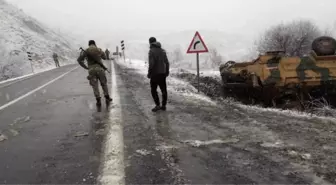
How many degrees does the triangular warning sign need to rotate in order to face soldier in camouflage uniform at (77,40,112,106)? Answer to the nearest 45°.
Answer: approximately 45° to its right

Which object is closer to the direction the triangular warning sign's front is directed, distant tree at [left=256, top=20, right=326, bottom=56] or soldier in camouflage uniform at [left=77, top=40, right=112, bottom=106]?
the soldier in camouflage uniform

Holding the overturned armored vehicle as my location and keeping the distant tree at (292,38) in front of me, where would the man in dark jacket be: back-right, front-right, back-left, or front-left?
back-left

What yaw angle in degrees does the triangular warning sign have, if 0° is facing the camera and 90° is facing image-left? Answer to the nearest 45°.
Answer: approximately 0°

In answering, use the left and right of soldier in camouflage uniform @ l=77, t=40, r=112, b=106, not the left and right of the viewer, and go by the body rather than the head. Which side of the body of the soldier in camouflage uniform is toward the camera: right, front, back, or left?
back

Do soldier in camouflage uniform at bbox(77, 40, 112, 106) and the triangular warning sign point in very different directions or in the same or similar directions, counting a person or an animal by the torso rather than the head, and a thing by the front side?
very different directions

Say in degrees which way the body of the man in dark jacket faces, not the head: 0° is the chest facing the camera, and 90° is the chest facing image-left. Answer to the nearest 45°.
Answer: approximately 135°

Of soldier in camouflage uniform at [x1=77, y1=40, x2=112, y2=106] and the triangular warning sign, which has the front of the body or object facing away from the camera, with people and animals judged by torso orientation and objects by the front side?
the soldier in camouflage uniform

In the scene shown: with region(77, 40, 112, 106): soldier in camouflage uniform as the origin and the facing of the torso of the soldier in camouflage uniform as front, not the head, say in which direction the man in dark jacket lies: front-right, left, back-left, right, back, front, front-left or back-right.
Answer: back-right

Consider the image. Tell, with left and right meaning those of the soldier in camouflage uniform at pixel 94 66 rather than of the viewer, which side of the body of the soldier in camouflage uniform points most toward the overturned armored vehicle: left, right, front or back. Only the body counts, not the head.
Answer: right
